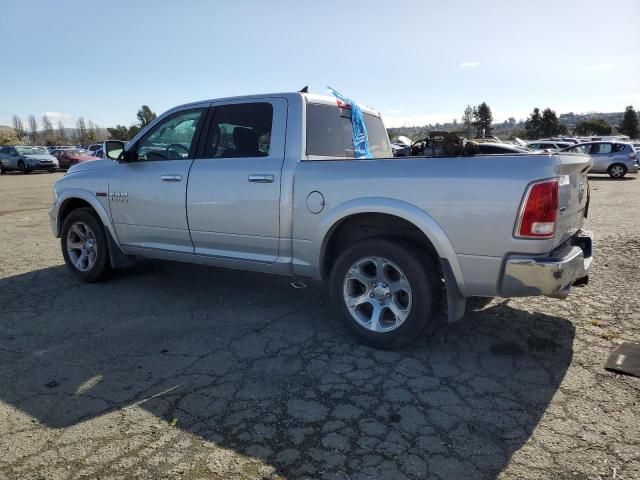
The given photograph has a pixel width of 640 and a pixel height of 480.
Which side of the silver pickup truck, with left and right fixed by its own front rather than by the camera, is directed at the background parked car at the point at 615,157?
right

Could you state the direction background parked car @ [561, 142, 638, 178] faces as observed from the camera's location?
facing to the left of the viewer

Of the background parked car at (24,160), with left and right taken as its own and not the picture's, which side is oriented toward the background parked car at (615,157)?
front

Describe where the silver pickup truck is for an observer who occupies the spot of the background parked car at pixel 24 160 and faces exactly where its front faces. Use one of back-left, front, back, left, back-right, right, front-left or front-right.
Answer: front-right

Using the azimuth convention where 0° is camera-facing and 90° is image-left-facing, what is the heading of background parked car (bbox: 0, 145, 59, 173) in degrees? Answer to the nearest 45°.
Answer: approximately 315°

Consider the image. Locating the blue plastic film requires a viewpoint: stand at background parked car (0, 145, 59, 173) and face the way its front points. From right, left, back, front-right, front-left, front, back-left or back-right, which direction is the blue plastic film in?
front-right

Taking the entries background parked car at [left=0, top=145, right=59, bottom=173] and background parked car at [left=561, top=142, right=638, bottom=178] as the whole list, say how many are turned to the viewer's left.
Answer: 1

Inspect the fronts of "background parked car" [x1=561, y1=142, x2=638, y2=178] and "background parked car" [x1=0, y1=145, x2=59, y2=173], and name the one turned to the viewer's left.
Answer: "background parked car" [x1=561, y1=142, x2=638, y2=178]

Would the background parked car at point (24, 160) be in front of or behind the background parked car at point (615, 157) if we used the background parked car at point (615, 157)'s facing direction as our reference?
in front

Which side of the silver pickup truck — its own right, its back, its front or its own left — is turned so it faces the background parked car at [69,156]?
front

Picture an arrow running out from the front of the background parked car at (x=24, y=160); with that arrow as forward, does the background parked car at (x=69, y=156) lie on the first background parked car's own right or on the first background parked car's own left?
on the first background parked car's own left
